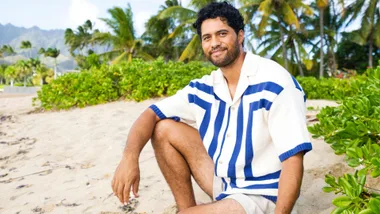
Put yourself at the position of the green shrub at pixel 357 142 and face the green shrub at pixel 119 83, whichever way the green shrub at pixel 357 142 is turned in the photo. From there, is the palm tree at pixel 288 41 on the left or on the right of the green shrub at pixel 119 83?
right

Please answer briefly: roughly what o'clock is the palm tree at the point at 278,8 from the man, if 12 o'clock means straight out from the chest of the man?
The palm tree is roughly at 5 o'clock from the man.

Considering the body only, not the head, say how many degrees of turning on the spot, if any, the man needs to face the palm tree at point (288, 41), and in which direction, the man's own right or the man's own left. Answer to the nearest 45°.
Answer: approximately 135° to the man's own right

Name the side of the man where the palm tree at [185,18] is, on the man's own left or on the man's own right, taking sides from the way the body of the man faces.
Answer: on the man's own right

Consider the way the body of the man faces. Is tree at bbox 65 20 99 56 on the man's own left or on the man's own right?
on the man's own right

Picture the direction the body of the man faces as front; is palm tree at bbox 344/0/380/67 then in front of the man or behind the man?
behind

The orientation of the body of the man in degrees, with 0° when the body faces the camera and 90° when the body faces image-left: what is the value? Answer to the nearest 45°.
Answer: approximately 45°
